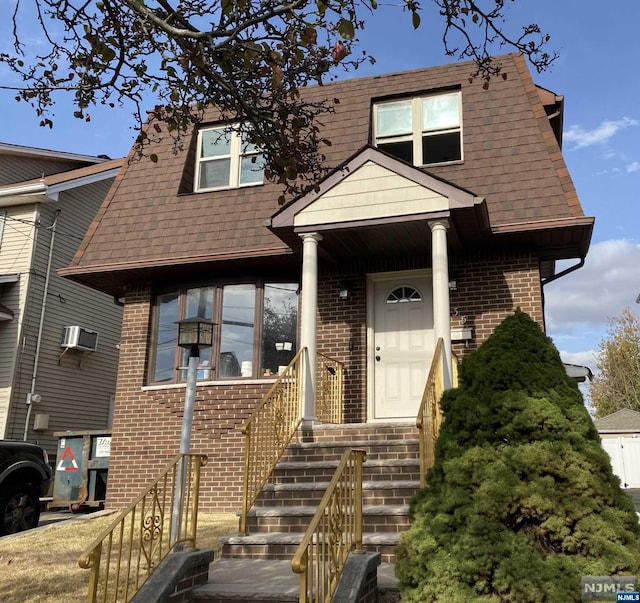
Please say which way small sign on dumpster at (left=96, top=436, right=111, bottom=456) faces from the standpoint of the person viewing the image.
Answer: facing the viewer

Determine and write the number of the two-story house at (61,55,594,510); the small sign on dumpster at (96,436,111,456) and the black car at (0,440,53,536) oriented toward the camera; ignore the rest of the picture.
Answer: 2

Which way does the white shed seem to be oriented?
toward the camera

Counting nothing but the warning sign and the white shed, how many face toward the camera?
2

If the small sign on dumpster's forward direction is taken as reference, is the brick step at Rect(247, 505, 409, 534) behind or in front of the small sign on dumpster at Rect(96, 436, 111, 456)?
in front

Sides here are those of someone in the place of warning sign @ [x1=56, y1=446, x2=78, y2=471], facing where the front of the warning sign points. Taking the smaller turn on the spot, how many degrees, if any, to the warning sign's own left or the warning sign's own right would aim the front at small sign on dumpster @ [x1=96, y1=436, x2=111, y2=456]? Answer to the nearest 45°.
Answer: approximately 45° to the warning sign's own left

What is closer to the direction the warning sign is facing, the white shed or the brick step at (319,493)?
the brick step

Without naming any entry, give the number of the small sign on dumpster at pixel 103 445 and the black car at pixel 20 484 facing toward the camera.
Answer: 1

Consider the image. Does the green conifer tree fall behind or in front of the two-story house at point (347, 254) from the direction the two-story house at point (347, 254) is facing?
in front

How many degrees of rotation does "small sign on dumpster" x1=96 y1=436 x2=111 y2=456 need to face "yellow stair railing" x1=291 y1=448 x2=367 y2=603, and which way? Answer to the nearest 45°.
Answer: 0° — it already faces it

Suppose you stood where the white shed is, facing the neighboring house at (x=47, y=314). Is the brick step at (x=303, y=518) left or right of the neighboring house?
left
